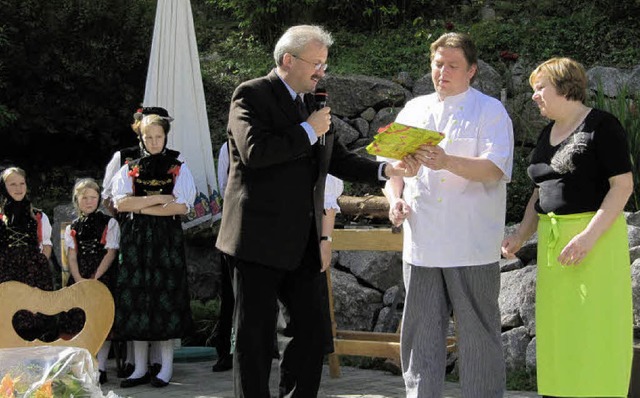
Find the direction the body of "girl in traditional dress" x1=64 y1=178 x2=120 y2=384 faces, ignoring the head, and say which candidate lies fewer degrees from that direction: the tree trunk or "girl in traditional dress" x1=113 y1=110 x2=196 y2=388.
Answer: the girl in traditional dress

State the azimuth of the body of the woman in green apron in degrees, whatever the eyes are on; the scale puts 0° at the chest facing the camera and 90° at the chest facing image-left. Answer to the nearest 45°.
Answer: approximately 45°

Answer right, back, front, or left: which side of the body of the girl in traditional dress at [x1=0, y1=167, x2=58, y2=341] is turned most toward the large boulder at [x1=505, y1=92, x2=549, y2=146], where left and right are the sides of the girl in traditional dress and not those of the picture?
left

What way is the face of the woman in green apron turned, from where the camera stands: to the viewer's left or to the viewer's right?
to the viewer's left

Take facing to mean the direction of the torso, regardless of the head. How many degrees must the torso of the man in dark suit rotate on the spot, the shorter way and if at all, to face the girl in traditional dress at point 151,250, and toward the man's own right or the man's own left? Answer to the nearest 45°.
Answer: approximately 180°

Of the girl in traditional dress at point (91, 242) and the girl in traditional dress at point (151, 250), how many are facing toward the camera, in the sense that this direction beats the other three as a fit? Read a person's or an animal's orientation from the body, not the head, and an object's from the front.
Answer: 2

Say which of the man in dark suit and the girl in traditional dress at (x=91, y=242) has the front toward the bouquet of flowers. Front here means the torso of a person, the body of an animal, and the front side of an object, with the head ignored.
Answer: the girl in traditional dress
